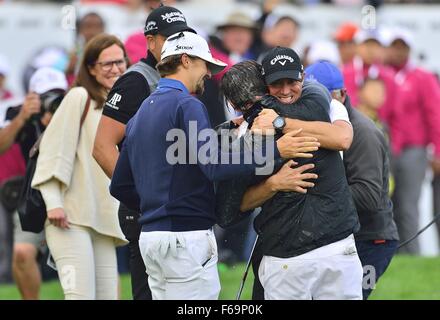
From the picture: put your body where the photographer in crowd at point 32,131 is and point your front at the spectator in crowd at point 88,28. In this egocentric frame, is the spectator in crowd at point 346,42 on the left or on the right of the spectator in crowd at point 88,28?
right

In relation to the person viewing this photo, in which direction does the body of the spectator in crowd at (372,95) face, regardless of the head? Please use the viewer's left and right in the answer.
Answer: facing the viewer

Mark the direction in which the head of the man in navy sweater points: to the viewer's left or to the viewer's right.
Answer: to the viewer's right

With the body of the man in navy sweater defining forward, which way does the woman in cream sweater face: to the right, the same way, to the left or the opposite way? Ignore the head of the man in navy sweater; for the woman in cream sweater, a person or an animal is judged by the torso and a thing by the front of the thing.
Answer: to the right

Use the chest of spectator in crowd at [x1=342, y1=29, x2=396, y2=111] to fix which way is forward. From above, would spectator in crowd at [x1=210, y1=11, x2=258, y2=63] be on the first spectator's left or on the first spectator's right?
on the first spectator's right

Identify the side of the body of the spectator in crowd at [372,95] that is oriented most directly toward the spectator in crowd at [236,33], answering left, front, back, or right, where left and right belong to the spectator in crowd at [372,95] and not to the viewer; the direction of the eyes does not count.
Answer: right

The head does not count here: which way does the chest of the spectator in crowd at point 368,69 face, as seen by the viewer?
toward the camera

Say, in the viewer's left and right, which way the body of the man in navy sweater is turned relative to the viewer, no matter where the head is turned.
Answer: facing away from the viewer and to the right of the viewer

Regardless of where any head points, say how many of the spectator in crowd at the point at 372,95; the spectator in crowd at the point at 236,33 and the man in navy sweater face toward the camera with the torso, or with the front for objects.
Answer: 2

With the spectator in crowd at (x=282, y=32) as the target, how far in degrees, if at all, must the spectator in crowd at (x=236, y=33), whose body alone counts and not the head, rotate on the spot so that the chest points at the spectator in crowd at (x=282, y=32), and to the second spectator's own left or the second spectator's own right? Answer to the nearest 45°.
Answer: approximately 90° to the second spectator's own left
